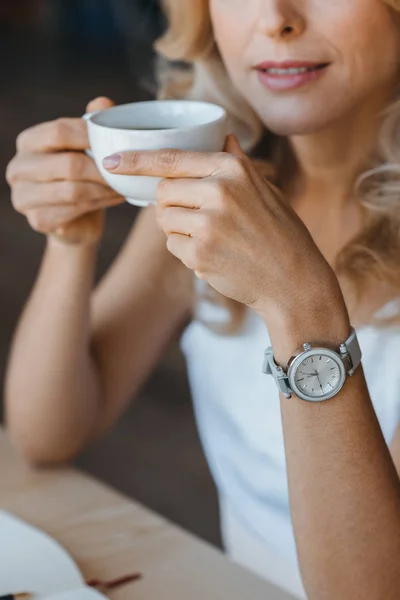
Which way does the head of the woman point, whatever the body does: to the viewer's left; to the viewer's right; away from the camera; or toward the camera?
toward the camera

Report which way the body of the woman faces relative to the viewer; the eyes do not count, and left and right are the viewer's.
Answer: facing the viewer and to the left of the viewer
